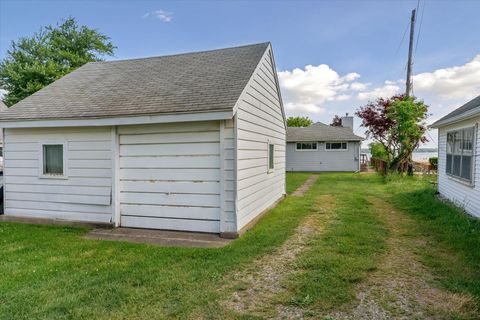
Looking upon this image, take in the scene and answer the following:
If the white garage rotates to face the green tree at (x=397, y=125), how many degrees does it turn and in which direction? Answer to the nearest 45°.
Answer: approximately 135° to its left

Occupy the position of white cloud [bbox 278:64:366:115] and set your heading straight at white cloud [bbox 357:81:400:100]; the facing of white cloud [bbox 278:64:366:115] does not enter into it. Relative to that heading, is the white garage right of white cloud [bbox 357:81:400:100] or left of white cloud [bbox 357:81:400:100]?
right

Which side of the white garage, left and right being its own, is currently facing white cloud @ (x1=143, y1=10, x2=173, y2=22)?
back

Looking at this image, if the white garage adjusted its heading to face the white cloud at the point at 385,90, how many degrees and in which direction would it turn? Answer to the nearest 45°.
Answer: approximately 135° to its left

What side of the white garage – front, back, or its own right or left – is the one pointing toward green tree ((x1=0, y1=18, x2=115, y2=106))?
back

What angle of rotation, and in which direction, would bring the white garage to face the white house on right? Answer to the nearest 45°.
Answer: approximately 90° to its left

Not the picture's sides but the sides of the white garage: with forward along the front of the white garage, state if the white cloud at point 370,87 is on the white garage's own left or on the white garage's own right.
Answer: on the white garage's own left

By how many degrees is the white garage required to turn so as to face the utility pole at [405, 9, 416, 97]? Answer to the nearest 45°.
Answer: approximately 135° to its left

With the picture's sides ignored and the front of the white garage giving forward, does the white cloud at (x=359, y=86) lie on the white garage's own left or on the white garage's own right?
on the white garage's own left

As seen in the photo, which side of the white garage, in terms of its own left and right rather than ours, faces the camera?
front
